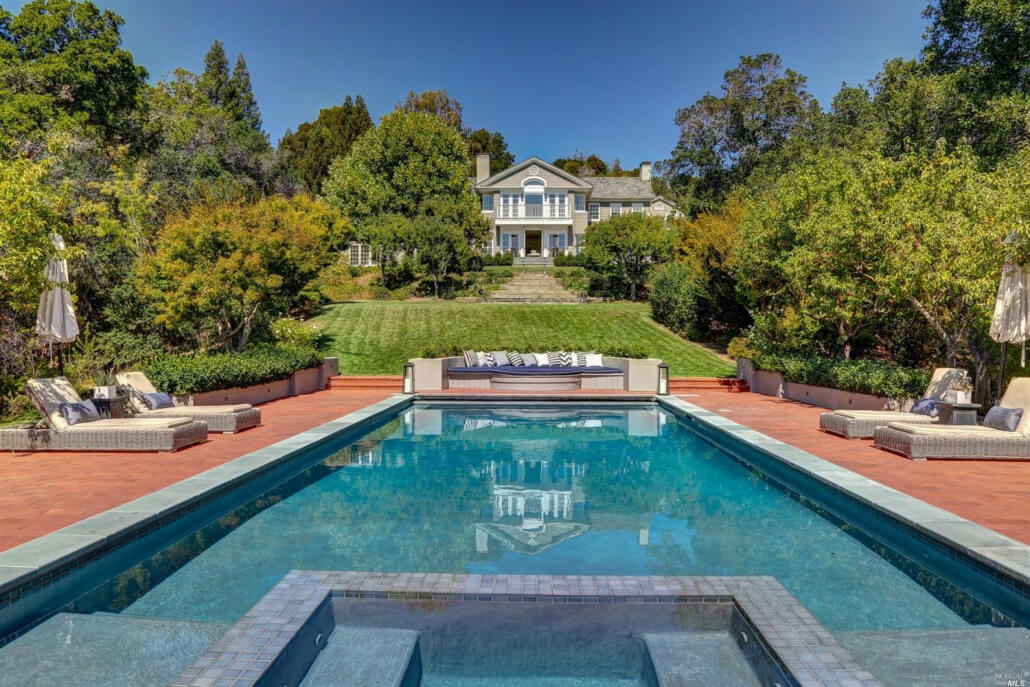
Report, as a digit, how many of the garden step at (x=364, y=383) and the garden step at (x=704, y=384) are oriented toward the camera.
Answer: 2

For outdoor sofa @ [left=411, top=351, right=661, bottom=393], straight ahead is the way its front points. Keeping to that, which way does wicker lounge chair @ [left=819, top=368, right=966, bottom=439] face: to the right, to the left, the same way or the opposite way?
to the right

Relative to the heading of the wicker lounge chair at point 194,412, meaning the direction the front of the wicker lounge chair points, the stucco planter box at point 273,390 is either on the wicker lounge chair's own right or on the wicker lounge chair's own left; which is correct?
on the wicker lounge chair's own left

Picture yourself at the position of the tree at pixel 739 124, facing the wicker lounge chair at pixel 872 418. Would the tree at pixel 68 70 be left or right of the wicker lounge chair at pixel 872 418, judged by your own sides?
right

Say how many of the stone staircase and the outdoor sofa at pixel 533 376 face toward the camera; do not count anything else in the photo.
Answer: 2

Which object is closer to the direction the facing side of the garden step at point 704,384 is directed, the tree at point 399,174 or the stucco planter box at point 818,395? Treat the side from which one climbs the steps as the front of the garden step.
the stucco planter box

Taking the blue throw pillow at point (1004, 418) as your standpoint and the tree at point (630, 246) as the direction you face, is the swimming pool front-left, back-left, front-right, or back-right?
back-left
